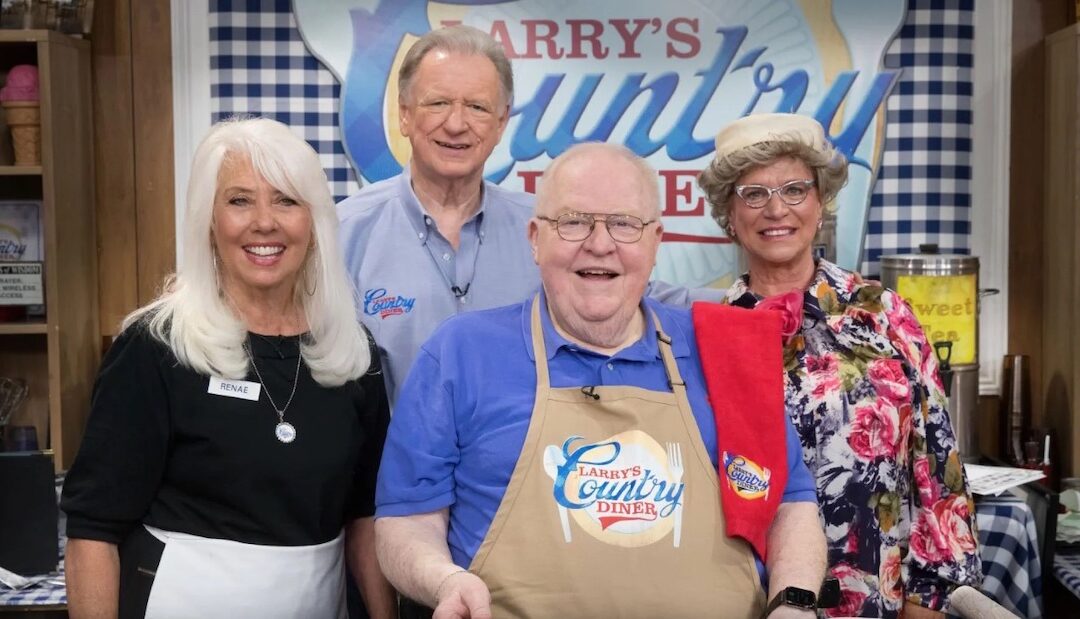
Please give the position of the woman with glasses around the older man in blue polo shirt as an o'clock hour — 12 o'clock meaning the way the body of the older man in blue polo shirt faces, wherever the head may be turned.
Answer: The woman with glasses is roughly at 8 o'clock from the older man in blue polo shirt.

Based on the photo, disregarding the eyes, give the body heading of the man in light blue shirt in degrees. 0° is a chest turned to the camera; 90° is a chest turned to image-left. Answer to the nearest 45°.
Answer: approximately 0°

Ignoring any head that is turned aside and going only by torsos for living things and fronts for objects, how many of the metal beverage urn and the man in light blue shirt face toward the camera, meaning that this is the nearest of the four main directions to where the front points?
2

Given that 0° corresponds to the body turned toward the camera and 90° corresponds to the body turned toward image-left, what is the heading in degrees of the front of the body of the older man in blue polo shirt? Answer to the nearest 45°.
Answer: approximately 0°

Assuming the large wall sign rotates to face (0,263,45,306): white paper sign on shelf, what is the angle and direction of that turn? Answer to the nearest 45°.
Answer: approximately 90° to its right

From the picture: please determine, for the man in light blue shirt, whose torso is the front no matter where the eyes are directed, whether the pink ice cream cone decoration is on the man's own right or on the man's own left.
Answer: on the man's own right

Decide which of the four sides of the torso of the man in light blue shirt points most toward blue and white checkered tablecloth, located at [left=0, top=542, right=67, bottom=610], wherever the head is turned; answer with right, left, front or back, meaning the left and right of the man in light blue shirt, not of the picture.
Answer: right
